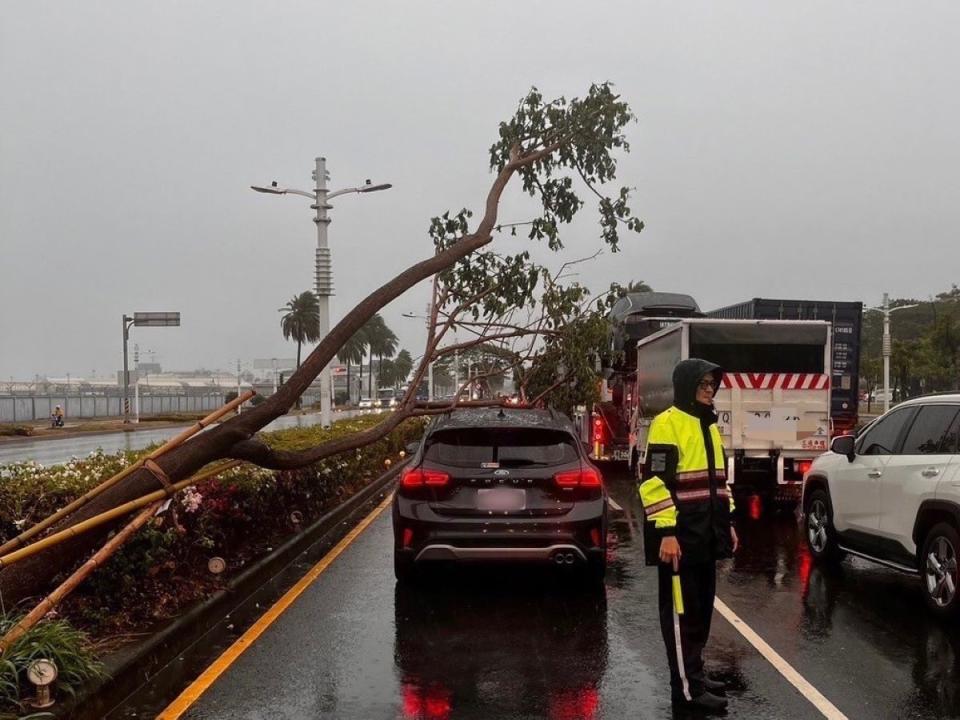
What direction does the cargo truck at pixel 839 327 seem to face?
away from the camera

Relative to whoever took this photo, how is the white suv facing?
facing away from the viewer and to the left of the viewer

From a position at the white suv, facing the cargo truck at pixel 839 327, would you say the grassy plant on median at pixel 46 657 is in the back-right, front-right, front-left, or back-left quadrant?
back-left

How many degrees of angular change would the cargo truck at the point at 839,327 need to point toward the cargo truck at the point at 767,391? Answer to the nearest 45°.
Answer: approximately 180°

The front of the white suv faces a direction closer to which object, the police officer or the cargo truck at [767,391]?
the cargo truck

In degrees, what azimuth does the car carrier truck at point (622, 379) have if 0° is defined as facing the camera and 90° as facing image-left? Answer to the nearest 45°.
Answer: approximately 180°

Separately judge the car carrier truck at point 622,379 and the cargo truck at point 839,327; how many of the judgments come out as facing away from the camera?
2

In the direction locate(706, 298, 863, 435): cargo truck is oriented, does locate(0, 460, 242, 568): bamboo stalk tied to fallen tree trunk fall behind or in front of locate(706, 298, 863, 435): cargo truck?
behind

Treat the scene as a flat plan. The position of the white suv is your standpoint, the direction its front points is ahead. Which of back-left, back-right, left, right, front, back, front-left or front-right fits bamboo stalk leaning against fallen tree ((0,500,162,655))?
left

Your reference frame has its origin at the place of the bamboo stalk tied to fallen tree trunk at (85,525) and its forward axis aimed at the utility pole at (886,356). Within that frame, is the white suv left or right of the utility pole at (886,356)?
right
